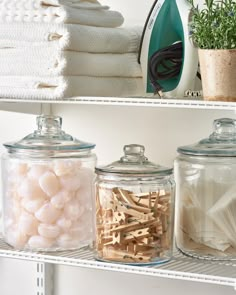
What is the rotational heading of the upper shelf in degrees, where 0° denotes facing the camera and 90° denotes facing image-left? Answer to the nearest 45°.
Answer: approximately 0°
